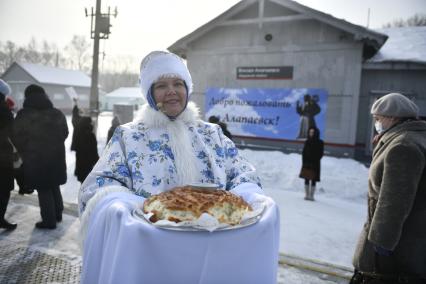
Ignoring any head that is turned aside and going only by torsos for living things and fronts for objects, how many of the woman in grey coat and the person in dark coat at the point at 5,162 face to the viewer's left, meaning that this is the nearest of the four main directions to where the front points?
1

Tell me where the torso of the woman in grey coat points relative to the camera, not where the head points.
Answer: to the viewer's left

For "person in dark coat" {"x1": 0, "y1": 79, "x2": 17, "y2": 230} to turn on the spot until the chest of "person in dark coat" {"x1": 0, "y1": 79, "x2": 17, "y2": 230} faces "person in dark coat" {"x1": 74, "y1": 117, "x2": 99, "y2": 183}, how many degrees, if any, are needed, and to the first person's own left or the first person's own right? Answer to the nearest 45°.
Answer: approximately 45° to the first person's own left

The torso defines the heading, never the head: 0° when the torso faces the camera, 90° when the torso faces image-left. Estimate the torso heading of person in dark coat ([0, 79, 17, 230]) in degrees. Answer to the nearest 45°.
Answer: approximately 270°

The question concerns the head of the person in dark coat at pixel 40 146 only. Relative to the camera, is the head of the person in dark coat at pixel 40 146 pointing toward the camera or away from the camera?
away from the camera

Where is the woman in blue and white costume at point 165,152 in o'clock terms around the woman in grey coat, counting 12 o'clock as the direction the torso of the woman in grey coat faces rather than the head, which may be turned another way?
The woman in blue and white costume is roughly at 11 o'clock from the woman in grey coat.

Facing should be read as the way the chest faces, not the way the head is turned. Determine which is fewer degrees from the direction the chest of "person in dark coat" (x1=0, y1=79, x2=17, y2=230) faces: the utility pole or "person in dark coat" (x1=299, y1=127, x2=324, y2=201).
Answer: the person in dark coat

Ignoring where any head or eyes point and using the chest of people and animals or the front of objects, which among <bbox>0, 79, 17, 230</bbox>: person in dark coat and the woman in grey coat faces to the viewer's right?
the person in dark coat
